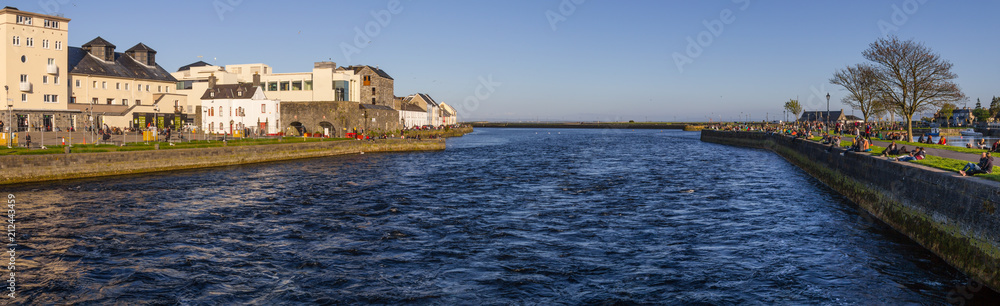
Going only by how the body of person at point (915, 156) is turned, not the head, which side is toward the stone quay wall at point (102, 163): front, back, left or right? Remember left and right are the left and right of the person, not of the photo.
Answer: front

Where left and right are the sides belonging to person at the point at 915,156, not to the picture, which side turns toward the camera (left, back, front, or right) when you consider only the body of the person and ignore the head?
left

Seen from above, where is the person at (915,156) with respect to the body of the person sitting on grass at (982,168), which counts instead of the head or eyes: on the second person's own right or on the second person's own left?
on the second person's own right

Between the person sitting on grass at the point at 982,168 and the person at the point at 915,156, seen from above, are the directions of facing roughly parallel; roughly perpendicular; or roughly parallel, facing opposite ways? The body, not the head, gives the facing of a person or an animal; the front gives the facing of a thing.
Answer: roughly parallel

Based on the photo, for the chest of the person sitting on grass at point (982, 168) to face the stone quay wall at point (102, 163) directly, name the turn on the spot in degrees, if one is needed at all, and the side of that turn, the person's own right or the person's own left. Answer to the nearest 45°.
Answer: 0° — they already face it

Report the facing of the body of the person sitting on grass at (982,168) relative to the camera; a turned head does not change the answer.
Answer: to the viewer's left

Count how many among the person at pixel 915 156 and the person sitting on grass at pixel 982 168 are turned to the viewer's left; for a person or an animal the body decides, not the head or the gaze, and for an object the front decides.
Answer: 2
